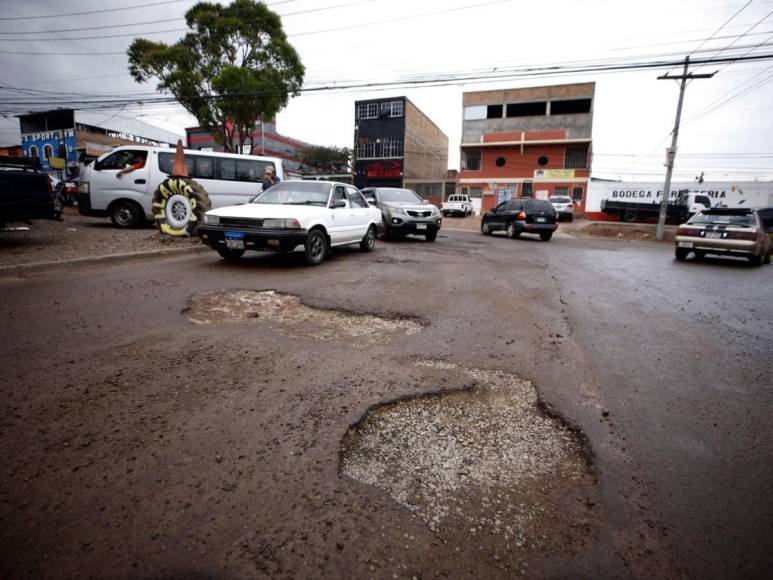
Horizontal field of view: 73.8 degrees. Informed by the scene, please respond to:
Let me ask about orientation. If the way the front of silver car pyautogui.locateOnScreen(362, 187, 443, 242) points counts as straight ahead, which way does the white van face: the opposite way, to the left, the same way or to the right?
to the right

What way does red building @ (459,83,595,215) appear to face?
toward the camera

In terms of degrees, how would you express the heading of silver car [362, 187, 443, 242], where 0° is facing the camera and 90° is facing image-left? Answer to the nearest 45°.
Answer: approximately 315°

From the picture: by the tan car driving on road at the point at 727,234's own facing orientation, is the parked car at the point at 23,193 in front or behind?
behind

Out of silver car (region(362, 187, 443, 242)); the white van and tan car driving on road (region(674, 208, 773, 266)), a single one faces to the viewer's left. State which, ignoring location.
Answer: the white van

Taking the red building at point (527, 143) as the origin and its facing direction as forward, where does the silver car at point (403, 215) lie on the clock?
The silver car is roughly at 12 o'clock from the red building.

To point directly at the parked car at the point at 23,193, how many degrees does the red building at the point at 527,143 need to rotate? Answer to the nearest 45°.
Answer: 0° — it already faces it

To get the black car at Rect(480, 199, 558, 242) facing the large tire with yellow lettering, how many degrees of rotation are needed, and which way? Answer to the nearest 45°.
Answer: approximately 90° to its left

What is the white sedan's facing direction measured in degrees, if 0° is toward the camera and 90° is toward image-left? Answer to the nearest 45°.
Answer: approximately 45°

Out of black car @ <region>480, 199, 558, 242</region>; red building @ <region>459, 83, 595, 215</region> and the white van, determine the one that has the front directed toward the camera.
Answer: the red building

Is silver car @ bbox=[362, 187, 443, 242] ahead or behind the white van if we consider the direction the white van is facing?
behind

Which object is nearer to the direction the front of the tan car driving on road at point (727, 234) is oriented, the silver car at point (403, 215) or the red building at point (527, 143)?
the red building

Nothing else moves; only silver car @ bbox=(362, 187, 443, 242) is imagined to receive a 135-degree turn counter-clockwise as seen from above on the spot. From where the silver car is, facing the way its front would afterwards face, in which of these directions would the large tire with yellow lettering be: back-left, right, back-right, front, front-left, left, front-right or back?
back-left

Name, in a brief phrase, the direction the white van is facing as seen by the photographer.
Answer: facing to the left of the viewer

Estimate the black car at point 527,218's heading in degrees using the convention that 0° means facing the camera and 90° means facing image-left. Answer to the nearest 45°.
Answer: approximately 135°

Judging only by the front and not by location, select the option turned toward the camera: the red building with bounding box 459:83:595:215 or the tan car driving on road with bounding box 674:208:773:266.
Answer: the red building

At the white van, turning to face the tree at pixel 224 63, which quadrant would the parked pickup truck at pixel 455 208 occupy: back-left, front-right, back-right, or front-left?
front-right
